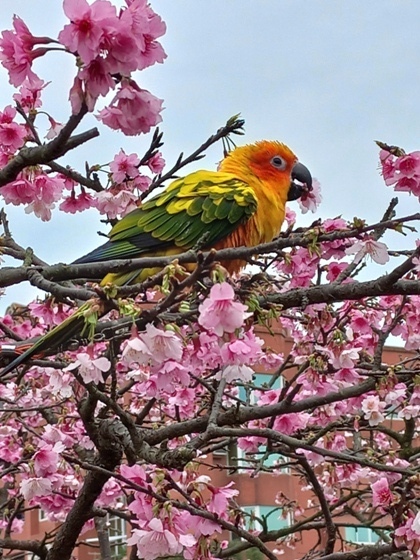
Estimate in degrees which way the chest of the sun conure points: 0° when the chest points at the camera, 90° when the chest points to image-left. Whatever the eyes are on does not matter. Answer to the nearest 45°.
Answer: approximately 270°
